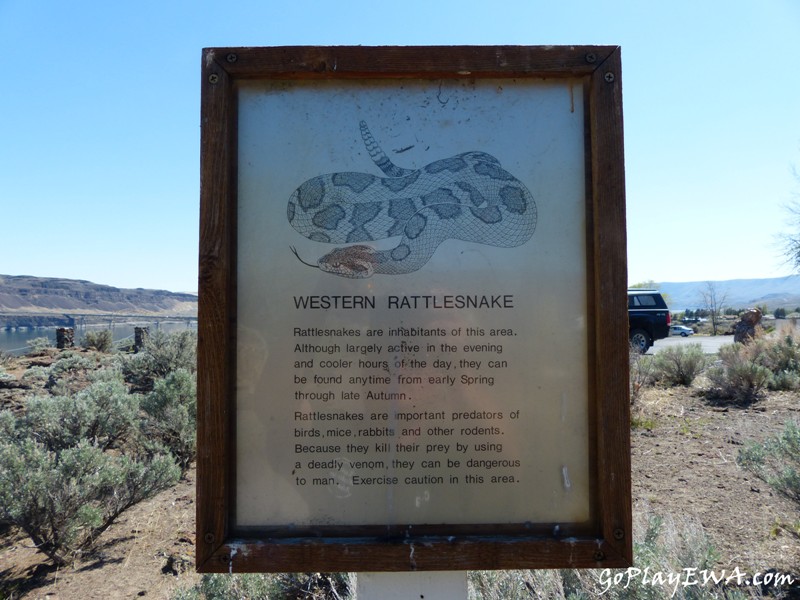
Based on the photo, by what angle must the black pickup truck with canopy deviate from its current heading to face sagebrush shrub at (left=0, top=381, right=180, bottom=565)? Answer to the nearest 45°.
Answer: approximately 90° to its left

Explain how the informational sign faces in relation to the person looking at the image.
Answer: facing the viewer

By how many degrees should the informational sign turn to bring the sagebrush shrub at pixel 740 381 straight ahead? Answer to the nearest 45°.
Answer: approximately 135° to its left

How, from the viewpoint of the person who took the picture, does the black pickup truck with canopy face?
facing to the left of the viewer

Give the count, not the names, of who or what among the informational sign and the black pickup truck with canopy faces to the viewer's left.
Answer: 1

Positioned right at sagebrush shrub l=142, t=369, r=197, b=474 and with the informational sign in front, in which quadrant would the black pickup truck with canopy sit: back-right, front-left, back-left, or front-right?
back-left

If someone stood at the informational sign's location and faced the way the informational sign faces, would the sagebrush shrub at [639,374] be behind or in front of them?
behind

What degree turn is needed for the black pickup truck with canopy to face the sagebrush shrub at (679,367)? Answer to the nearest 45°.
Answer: approximately 90° to its left
